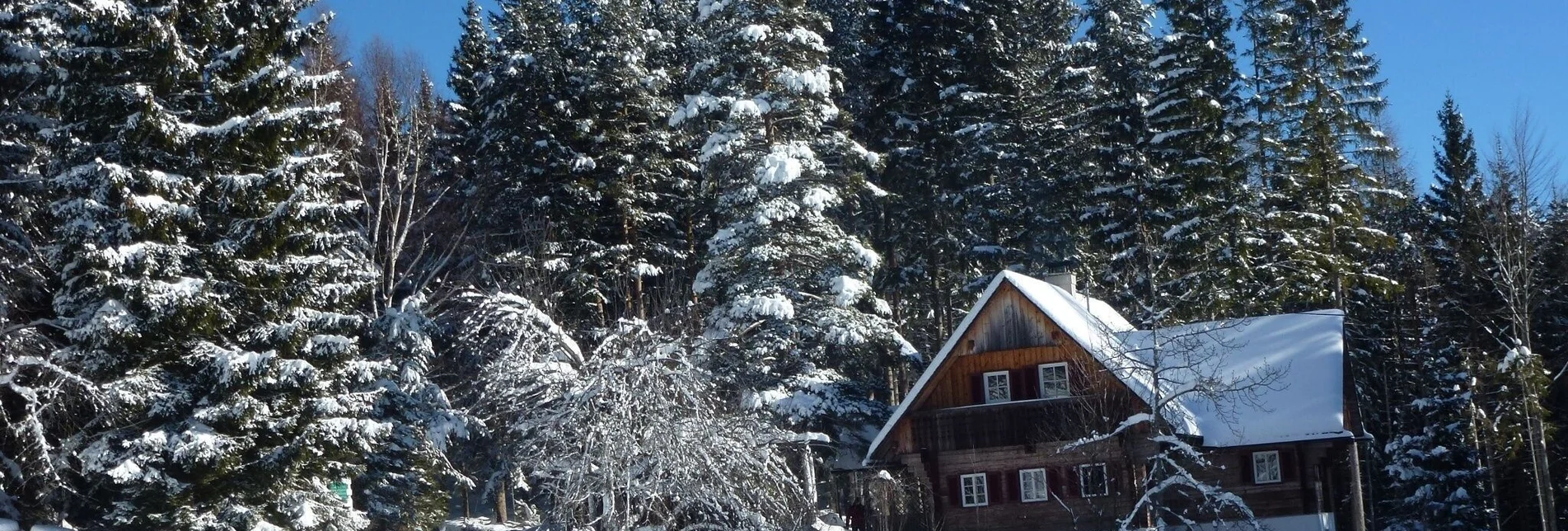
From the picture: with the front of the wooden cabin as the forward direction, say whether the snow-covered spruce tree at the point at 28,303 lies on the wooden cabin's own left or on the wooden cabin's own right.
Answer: on the wooden cabin's own right

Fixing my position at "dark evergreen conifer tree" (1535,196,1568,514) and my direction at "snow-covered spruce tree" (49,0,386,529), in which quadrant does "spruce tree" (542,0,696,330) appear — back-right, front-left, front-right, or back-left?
front-right

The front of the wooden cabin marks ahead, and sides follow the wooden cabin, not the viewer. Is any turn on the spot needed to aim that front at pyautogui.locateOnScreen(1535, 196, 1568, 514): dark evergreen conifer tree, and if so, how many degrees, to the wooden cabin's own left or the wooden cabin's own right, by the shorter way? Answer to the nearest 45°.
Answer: approximately 135° to the wooden cabin's own left

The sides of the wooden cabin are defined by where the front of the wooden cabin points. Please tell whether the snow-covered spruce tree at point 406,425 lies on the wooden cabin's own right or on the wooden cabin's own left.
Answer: on the wooden cabin's own right

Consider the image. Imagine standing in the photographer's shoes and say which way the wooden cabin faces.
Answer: facing the viewer

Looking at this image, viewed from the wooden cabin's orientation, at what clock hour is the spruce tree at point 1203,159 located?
The spruce tree is roughly at 7 o'clock from the wooden cabin.

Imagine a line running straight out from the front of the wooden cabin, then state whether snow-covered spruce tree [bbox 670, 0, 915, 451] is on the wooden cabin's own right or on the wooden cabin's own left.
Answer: on the wooden cabin's own right

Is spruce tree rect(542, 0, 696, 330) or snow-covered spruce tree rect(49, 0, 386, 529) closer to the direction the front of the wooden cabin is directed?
the snow-covered spruce tree

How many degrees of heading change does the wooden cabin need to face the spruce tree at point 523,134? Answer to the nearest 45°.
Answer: approximately 90° to its right

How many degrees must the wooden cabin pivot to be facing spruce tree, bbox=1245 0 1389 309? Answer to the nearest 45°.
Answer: approximately 135° to its left

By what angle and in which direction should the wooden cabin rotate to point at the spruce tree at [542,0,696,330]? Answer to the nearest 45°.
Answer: approximately 90° to its right

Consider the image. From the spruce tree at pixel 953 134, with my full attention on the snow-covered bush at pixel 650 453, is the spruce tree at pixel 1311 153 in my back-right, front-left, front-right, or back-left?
back-left
